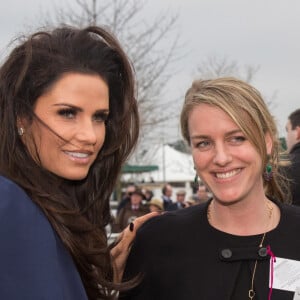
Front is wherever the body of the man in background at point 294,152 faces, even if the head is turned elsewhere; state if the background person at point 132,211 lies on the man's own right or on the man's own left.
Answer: on the man's own right

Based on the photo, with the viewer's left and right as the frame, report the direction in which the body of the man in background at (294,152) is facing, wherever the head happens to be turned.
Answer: facing to the left of the viewer

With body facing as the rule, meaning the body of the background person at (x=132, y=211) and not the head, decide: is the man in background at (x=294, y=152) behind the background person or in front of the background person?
in front

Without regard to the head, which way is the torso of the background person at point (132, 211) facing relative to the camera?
toward the camera

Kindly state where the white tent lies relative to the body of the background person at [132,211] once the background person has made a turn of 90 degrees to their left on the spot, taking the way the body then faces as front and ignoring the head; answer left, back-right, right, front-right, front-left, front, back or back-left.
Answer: left

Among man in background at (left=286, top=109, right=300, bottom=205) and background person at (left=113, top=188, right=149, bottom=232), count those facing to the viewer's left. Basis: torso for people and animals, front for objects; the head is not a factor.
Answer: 1

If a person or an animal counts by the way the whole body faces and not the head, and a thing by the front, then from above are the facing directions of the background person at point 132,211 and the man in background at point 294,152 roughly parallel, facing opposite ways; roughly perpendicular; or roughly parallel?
roughly perpendicular
